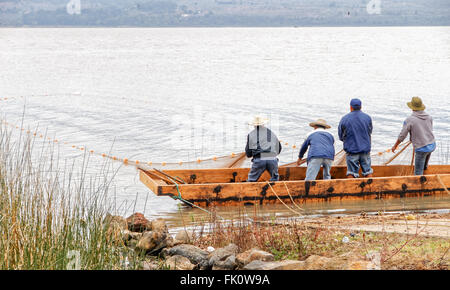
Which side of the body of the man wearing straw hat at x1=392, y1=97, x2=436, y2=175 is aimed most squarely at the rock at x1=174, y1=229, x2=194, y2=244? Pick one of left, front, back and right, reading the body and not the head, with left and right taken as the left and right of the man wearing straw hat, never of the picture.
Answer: left

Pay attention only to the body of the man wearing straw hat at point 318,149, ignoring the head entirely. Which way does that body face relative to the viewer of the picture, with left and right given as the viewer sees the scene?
facing away from the viewer and to the left of the viewer

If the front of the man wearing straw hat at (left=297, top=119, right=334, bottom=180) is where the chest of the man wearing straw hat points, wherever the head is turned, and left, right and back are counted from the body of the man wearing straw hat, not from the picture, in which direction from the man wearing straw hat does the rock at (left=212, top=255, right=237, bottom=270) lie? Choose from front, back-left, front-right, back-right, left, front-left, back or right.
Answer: back-left

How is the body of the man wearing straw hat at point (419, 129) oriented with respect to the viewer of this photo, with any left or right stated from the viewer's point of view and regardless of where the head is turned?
facing away from the viewer and to the left of the viewer

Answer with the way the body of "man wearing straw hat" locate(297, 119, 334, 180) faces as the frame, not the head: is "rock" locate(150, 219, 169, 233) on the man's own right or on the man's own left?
on the man's own left

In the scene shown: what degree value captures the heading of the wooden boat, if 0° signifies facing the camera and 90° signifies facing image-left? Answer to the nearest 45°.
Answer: approximately 90°

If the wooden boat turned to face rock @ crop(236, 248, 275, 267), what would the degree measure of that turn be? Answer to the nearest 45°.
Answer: approximately 90° to its left

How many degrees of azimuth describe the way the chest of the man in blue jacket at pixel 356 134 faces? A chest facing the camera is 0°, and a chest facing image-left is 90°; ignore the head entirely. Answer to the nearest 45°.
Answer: approximately 180°

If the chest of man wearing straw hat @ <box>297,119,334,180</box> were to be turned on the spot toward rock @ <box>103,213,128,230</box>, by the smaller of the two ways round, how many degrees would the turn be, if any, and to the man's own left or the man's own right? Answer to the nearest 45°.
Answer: approximately 90° to the man's own left

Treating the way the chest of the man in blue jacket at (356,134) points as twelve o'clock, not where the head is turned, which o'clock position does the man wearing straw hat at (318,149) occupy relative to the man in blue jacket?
The man wearing straw hat is roughly at 8 o'clock from the man in blue jacket.

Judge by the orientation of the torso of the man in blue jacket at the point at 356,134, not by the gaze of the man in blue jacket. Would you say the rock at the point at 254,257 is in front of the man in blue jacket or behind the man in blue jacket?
behind
